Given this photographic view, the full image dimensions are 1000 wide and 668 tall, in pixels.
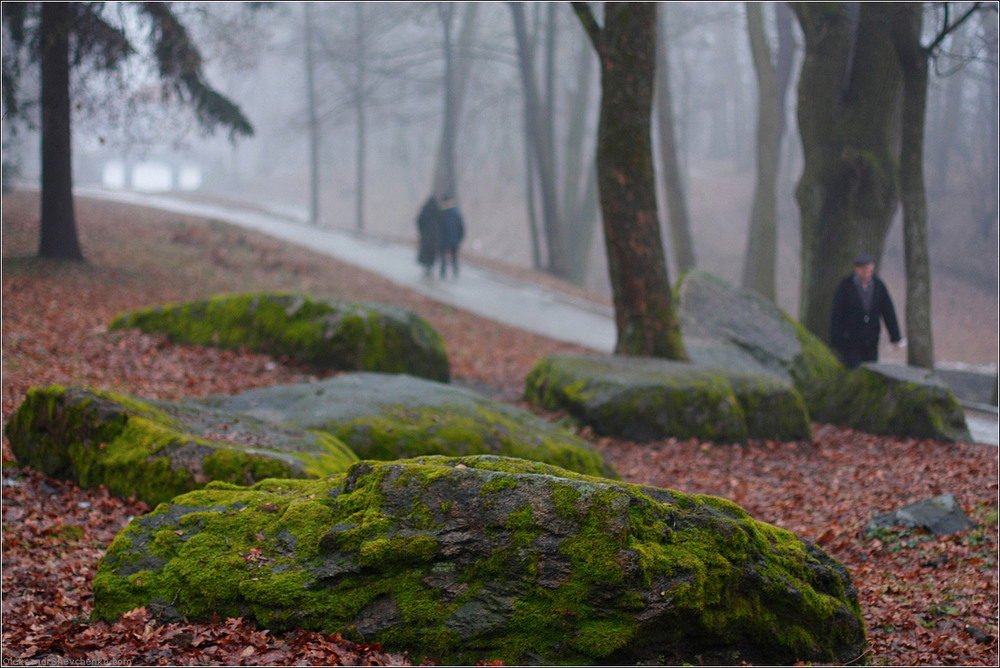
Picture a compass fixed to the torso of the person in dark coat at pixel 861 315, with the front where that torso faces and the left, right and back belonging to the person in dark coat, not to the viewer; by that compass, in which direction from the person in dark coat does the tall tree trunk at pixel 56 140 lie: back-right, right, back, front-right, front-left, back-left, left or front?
back-right

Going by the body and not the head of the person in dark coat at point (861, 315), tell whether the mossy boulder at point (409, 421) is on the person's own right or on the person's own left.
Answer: on the person's own right

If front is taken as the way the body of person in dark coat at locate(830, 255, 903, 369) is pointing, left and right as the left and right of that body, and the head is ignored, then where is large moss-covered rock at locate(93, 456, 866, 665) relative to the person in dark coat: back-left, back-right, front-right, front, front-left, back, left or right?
front-right

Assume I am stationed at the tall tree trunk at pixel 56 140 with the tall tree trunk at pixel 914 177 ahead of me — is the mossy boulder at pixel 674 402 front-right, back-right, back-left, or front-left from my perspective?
front-right

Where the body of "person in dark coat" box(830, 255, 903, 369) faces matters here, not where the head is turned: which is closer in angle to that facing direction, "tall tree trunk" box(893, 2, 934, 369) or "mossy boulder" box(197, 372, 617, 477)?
the mossy boulder

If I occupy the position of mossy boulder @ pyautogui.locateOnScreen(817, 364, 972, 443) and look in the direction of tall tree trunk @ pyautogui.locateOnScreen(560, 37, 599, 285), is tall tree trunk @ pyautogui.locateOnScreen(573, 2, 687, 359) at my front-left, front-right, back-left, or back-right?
front-left

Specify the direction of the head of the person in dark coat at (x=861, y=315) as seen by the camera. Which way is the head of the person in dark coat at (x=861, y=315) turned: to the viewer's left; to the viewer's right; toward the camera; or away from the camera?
toward the camera

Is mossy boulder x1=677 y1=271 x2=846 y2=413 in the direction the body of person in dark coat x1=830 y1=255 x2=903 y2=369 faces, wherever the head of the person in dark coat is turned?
no

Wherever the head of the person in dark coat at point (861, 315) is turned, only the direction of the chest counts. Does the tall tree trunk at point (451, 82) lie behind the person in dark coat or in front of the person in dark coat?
behind

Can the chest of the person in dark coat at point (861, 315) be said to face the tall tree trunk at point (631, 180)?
no

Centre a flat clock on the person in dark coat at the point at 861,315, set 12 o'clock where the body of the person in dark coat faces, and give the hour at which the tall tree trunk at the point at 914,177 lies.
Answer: The tall tree trunk is roughly at 8 o'clock from the person in dark coat.

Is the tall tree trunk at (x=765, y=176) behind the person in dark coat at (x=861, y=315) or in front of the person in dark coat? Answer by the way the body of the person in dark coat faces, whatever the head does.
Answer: behind

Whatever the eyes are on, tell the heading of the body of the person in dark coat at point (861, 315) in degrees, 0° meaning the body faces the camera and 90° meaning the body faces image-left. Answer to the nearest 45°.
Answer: approximately 315°

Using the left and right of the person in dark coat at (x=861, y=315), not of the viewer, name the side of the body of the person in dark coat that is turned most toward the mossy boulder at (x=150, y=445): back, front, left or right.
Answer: right

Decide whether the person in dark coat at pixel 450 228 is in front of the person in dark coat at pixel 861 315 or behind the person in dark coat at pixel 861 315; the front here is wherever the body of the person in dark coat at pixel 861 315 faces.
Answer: behind

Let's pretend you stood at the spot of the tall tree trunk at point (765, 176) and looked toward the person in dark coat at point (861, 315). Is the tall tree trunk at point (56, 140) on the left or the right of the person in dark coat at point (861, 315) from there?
right
